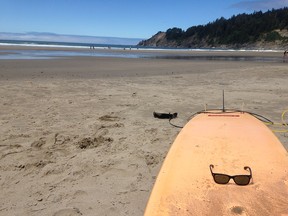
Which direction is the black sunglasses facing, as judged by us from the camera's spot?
facing the viewer
